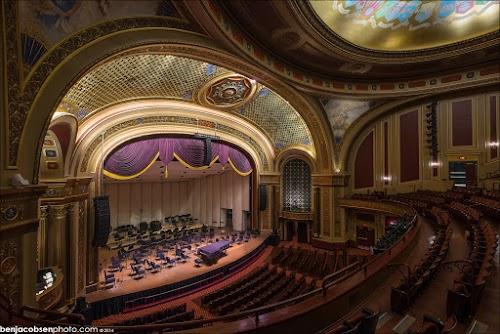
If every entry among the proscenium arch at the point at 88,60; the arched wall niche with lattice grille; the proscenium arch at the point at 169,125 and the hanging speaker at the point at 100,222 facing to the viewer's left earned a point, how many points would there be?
0

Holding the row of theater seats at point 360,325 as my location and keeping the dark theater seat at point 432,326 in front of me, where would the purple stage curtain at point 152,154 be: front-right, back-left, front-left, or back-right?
back-left

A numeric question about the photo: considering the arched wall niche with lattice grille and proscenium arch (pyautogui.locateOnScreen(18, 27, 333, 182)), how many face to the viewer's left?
0

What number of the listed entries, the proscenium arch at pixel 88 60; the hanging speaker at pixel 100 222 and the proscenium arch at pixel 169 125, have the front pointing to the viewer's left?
0

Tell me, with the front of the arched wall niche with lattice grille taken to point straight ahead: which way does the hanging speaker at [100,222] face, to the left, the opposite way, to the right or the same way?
to the left

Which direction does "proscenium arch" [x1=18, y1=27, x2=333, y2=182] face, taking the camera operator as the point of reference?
facing the viewer and to the right of the viewer

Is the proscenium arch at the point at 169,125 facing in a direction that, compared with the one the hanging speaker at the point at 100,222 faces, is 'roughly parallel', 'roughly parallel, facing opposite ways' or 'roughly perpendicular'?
roughly parallel

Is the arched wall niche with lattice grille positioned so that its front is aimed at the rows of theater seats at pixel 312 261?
yes

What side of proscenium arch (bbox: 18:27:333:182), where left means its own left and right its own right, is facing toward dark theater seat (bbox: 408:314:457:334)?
front

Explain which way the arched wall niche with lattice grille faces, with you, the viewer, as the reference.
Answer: facing the viewer

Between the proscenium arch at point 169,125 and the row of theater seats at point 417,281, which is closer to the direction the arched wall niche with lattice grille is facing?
the row of theater seats

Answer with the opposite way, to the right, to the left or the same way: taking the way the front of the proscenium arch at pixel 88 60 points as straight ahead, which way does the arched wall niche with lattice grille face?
to the right

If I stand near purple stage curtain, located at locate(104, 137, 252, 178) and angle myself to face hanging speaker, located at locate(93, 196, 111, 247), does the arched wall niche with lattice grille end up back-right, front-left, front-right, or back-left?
back-left
